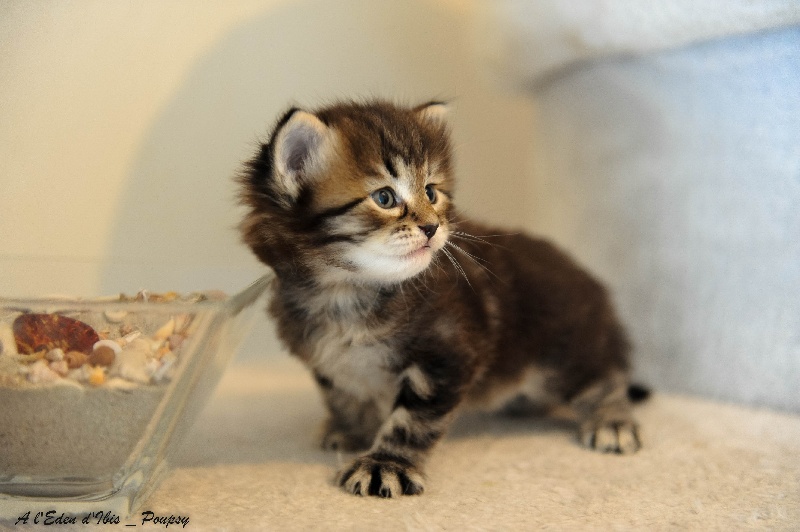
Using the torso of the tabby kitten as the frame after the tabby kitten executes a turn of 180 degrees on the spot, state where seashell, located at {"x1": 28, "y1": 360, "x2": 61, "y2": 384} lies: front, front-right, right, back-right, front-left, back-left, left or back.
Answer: back

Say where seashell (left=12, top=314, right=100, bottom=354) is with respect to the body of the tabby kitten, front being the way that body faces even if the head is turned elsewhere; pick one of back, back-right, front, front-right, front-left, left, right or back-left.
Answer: front

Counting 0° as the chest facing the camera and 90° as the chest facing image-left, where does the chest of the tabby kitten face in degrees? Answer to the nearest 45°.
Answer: approximately 45°
